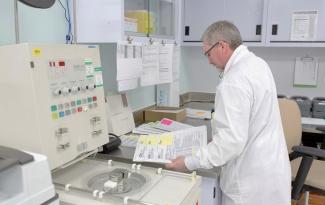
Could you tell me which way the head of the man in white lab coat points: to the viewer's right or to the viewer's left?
to the viewer's left

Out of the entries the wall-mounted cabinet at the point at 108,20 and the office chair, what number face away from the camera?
0

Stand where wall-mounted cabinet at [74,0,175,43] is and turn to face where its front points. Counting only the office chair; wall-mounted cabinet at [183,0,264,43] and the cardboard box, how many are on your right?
0

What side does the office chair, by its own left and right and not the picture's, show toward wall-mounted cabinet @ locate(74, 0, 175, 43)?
right

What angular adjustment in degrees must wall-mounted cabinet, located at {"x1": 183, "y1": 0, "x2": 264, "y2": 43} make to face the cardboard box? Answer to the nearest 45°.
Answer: approximately 45° to its right

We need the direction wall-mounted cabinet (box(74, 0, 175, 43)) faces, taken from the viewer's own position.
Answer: facing the viewer and to the right of the viewer

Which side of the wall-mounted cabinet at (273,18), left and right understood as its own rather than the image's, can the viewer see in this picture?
front

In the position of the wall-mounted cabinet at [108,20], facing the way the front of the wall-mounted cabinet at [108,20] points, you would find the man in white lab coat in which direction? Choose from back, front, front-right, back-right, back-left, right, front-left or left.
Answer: front

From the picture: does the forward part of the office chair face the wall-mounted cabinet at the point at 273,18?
no

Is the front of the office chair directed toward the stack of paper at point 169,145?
no

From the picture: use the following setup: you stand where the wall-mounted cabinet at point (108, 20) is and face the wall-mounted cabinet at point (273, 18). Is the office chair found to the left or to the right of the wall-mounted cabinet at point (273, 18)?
right

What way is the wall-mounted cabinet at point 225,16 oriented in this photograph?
toward the camera

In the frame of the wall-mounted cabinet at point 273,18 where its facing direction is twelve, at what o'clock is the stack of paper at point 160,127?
The stack of paper is roughly at 1 o'clock from the wall-mounted cabinet.
